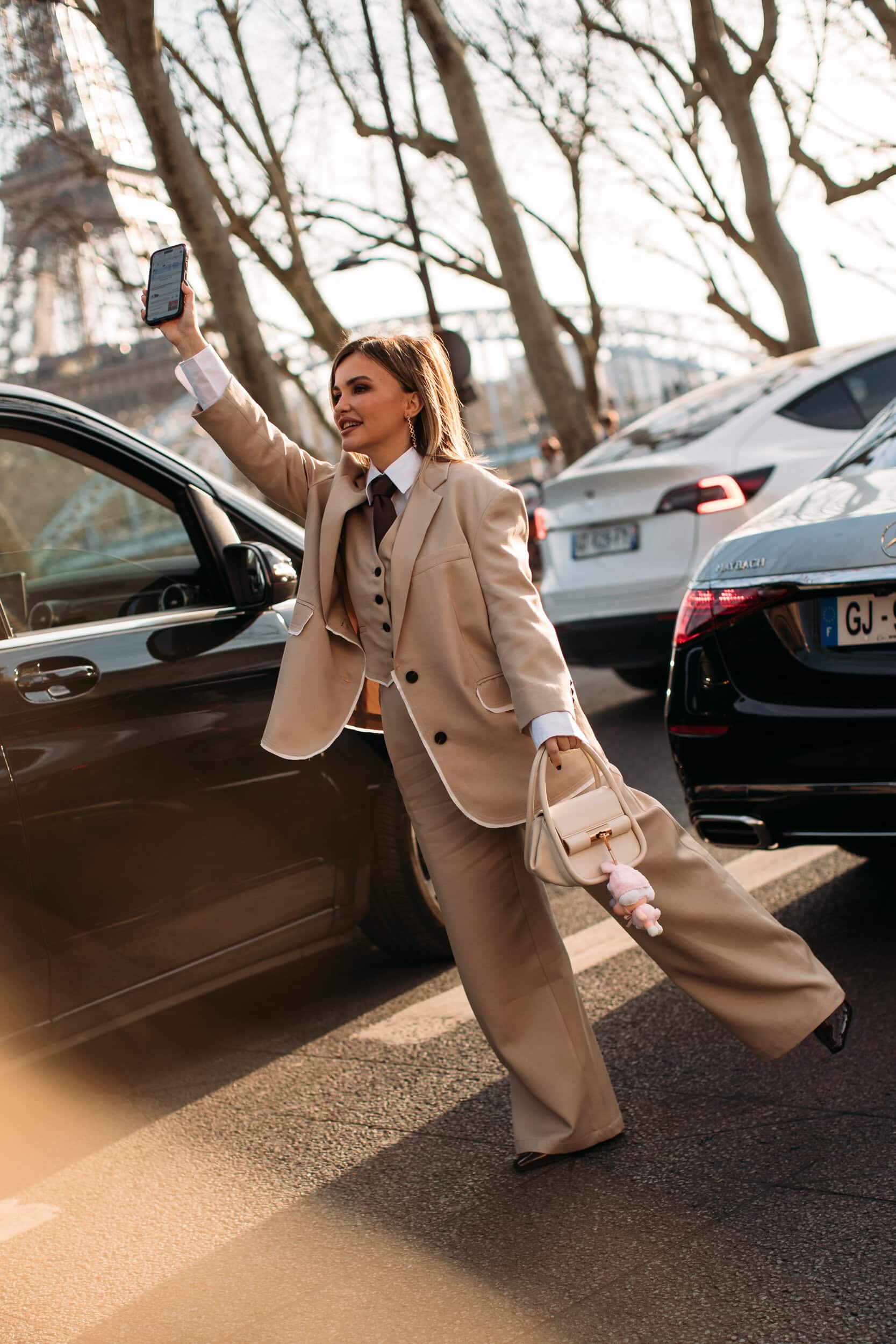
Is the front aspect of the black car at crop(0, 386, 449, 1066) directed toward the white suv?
yes

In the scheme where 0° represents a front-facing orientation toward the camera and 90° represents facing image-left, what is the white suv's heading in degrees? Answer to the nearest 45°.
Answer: approximately 225°

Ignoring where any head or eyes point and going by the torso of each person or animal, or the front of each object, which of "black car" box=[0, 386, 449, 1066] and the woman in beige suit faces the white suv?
the black car

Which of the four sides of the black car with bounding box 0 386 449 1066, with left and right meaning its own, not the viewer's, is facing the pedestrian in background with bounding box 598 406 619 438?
front

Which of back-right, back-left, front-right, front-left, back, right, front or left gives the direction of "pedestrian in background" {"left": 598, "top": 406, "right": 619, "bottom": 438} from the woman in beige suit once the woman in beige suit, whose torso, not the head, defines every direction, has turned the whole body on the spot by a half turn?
front-left

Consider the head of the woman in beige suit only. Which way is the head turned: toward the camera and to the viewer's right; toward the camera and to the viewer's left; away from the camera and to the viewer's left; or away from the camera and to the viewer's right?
toward the camera and to the viewer's left

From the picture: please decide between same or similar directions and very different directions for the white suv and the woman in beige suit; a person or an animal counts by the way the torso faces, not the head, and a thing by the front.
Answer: very different directions

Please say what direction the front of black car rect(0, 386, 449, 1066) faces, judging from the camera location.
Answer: facing away from the viewer and to the right of the viewer

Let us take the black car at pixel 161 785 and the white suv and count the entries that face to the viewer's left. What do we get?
0

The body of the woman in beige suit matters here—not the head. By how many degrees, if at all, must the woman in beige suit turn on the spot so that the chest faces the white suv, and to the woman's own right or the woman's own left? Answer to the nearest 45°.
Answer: approximately 135° to the woman's own right

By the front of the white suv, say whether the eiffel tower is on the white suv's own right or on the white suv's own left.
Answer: on the white suv's own left
